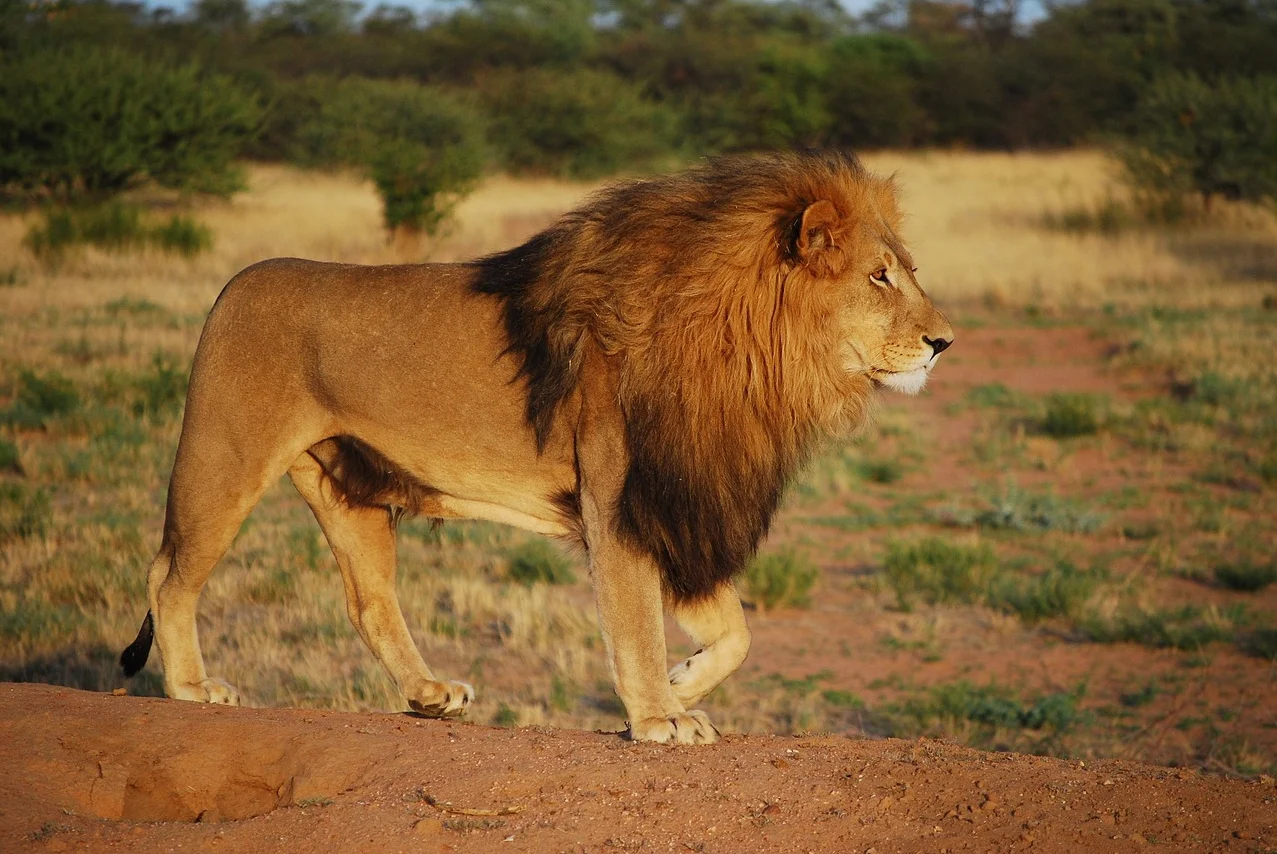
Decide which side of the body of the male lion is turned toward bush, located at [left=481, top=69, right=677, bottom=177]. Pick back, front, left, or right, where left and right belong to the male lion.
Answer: left

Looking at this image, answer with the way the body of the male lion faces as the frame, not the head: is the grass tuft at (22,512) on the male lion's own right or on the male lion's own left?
on the male lion's own left

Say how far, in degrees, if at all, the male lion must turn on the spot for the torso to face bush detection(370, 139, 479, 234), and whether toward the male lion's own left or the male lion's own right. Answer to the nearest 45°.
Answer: approximately 90° to the male lion's own left

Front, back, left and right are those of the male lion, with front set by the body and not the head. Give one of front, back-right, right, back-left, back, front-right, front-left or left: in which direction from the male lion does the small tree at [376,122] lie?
left

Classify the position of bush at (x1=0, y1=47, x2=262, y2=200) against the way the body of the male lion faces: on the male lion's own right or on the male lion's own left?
on the male lion's own left

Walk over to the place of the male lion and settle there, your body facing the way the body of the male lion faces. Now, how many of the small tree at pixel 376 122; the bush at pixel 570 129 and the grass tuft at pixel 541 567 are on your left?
3

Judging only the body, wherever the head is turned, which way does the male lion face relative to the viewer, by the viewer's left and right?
facing to the right of the viewer

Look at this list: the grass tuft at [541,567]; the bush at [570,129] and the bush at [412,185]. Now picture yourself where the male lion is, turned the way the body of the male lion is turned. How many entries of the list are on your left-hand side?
3

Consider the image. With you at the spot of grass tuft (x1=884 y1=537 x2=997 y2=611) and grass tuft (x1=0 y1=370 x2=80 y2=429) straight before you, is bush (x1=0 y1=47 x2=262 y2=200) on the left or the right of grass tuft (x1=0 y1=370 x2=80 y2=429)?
right

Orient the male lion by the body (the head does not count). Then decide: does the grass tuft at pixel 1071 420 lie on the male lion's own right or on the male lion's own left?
on the male lion's own left

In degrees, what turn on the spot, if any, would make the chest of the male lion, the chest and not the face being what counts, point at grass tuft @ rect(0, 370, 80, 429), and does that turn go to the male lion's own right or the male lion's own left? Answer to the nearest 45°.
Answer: approximately 135° to the male lion's own left
